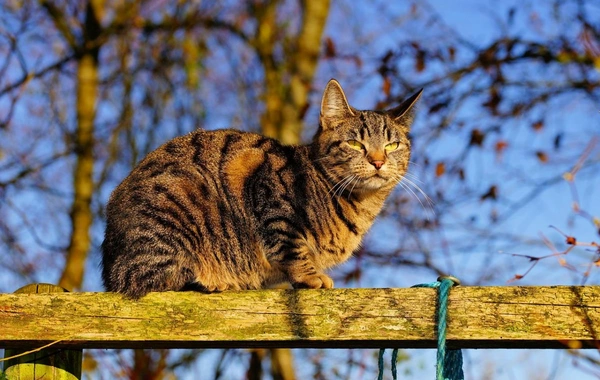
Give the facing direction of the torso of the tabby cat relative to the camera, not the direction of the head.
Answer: to the viewer's right

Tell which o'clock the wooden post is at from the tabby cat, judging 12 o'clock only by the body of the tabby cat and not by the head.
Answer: The wooden post is roughly at 5 o'clock from the tabby cat.

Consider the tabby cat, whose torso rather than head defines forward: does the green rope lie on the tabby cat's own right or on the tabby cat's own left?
on the tabby cat's own left

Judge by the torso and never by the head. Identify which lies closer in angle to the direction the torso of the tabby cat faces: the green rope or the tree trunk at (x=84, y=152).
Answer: the green rope

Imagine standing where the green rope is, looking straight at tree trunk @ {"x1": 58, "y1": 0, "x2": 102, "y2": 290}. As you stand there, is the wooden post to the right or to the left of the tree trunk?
left
